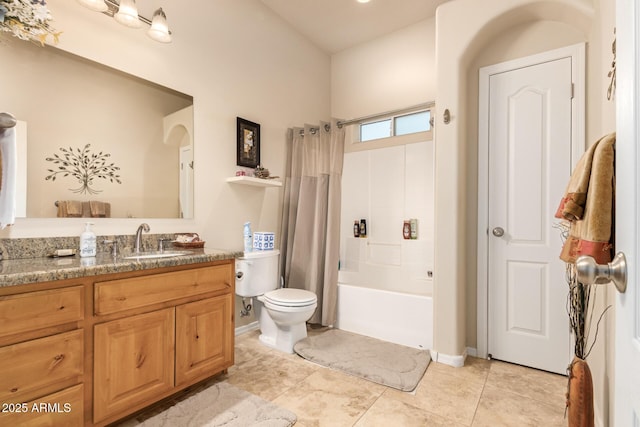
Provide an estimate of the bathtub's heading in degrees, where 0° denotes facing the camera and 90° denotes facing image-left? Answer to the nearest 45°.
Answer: approximately 45°

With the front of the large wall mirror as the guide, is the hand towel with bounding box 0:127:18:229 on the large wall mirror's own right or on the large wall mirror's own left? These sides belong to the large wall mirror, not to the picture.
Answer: on the large wall mirror's own right

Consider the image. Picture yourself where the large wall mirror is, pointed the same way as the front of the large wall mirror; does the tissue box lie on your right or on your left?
on your left

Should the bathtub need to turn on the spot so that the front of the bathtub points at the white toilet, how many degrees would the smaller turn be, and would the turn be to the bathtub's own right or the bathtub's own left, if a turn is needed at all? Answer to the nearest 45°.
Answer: approximately 45° to the bathtub's own right

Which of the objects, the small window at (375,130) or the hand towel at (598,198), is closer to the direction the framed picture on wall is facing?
the hand towel
